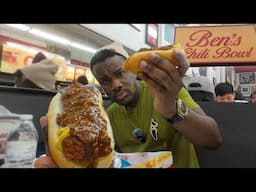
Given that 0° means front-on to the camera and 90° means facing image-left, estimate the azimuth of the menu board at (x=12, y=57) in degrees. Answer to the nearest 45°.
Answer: approximately 315°

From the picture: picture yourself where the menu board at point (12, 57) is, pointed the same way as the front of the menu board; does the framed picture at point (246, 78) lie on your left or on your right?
on your left

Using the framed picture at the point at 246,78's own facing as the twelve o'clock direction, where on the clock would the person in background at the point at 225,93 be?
The person in background is roughly at 12 o'clock from the framed picture.

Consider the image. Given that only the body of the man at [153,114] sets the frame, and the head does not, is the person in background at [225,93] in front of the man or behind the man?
behind
